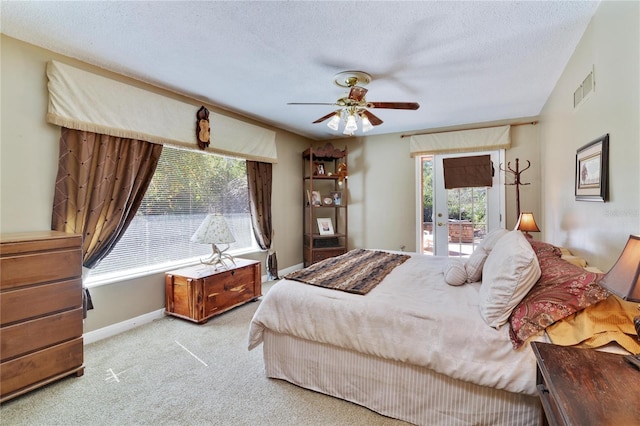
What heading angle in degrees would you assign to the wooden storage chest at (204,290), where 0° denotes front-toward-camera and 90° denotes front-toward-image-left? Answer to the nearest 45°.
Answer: approximately 315°

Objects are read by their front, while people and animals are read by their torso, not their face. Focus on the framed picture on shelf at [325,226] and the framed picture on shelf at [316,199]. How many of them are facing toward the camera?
2

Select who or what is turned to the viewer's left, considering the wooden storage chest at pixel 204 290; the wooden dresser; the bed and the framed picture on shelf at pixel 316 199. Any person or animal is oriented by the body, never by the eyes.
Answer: the bed

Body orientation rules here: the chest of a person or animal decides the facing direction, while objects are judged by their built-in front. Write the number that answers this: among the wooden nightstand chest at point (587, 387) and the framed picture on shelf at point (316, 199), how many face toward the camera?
1

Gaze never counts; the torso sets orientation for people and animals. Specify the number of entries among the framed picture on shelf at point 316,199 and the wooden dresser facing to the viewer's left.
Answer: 0

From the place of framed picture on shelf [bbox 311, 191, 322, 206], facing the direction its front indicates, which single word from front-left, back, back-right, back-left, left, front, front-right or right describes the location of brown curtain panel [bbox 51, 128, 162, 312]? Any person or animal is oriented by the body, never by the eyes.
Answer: front-right

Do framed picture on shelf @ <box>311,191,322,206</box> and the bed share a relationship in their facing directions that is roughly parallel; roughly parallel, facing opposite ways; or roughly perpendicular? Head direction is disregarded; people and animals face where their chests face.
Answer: roughly perpendicular

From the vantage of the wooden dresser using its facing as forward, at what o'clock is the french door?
The french door is roughly at 11 o'clock from the wooden dresser.

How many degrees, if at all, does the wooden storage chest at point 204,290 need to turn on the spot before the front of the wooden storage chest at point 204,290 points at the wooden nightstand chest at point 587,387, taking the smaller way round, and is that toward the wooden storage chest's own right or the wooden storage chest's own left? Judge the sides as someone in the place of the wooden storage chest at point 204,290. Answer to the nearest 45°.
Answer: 0° — it already faces it

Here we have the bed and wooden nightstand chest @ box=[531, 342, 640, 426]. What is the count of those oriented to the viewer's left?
2

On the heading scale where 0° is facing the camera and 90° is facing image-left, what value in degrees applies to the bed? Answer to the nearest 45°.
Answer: approximately 90°

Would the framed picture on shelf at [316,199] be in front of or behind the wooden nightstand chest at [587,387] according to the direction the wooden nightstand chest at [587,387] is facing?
in front

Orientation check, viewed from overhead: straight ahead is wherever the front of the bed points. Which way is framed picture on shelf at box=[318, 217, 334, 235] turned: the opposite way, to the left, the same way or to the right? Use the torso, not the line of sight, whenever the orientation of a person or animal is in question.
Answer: to the left
